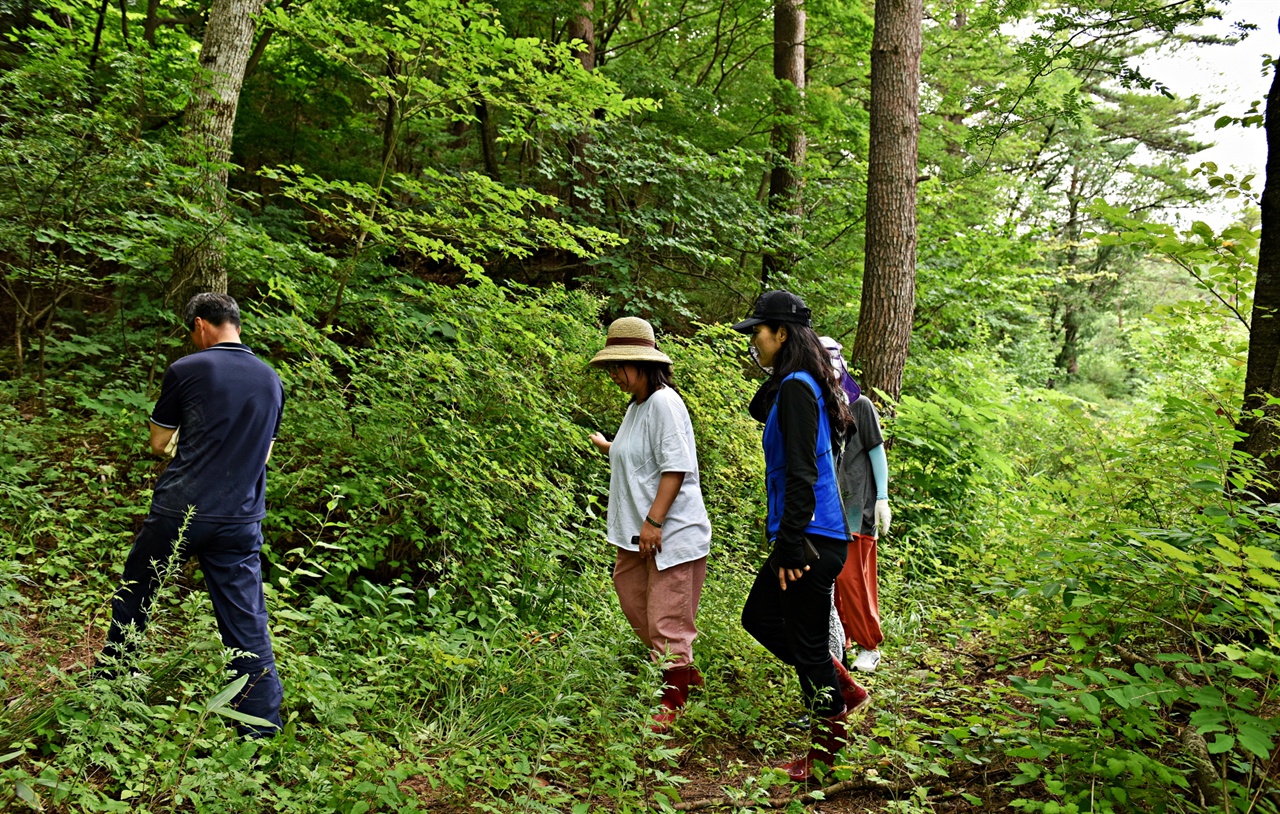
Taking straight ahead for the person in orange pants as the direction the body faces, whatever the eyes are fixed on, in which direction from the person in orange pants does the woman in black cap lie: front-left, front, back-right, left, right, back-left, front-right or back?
front-left

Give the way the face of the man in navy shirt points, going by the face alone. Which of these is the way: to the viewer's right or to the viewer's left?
to the viewer's left

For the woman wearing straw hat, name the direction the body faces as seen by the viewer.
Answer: to the viewer's left

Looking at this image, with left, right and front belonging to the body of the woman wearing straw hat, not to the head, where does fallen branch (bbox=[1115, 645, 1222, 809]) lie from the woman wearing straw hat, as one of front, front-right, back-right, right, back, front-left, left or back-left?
back-left

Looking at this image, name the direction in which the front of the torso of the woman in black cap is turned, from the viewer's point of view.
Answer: to the viewer's left

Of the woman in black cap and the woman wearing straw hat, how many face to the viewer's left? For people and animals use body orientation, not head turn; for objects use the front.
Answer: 2

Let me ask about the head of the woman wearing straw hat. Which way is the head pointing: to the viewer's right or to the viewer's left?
to the viewer's left

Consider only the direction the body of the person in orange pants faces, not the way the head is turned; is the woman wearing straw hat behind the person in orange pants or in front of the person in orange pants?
in front

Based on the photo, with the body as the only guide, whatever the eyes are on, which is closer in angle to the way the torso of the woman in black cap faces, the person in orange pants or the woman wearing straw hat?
the woman wearing straw hat

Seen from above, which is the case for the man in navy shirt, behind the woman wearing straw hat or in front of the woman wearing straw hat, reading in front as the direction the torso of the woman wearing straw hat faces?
in front

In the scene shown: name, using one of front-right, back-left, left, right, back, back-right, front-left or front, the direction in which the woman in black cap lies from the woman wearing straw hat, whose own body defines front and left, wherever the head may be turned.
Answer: back-left
